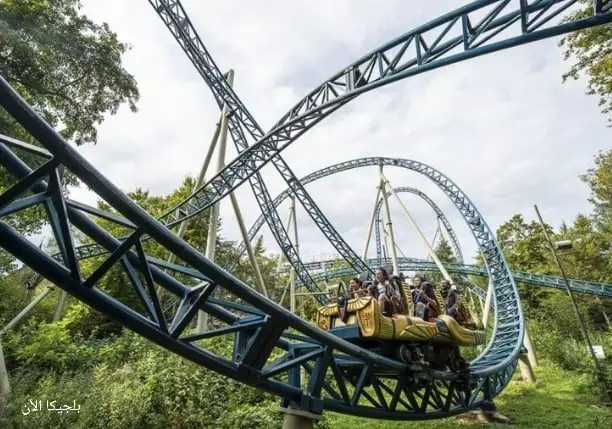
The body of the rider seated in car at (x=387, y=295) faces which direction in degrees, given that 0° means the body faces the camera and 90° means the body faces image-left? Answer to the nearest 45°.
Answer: approximately 45°

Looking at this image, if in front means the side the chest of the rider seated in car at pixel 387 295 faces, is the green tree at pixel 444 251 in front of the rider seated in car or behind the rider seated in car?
behind

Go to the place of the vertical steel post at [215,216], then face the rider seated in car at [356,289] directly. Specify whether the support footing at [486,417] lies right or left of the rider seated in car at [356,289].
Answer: left

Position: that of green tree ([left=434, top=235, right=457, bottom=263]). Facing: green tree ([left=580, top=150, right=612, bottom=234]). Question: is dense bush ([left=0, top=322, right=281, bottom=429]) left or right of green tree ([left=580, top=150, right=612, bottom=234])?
right

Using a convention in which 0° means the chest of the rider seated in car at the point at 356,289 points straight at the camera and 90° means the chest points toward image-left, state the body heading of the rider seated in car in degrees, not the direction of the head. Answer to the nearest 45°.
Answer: approximately 45°

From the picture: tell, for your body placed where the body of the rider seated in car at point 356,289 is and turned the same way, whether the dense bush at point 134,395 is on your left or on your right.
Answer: on your right

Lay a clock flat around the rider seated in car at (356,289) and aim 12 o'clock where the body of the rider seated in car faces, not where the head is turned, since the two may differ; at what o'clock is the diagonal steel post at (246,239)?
The diagonal steel post is roughly at 3 o'clock from the rider seated in car.

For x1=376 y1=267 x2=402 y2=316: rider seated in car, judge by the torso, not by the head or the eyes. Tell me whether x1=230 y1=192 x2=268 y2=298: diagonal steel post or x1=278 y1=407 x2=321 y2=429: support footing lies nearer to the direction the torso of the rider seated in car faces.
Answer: the support footing

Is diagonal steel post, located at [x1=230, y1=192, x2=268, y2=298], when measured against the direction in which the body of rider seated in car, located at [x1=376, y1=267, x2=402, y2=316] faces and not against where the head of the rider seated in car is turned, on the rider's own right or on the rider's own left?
on the rider's own right

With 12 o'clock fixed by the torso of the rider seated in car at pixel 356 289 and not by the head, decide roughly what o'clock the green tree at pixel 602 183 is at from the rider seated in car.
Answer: The green tree is roughly at 6 o'clock from the rider seated in car.

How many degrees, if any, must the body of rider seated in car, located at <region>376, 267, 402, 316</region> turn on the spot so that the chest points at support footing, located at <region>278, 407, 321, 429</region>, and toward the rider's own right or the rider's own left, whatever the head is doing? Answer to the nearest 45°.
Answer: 0° — they already face it

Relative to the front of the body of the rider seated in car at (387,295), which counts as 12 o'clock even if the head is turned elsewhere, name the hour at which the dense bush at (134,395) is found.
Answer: The dense bush is roughly at 2 o'clock from the rider seated in car.
